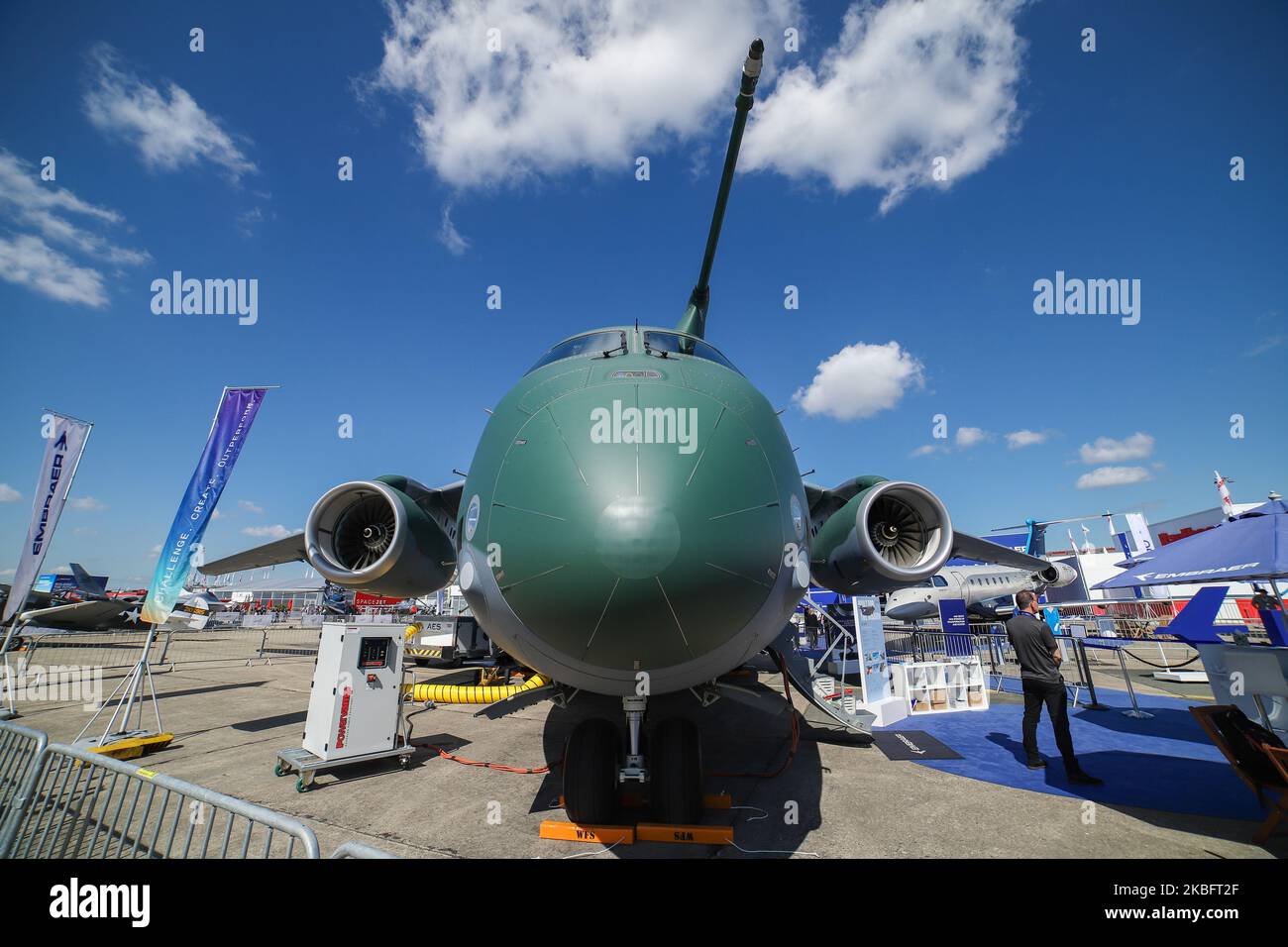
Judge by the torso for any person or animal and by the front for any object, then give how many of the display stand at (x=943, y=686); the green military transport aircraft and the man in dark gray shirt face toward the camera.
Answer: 2

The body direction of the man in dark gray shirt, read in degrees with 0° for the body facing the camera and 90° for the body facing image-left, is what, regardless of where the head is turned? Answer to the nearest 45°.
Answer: approximately 225°

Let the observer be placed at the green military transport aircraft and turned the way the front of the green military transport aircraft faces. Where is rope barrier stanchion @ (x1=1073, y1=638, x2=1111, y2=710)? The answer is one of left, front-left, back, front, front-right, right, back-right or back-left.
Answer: front-left

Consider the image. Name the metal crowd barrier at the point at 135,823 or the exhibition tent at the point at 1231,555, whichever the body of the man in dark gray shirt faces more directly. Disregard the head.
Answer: the exhibition tent

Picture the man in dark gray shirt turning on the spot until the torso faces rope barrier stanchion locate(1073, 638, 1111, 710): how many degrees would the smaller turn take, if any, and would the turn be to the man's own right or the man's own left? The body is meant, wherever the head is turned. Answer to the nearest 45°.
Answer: approximately 45° to the man's own left

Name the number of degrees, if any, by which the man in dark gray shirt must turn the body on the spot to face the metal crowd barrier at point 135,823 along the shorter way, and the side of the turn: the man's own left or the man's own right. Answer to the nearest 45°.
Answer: approximately 180°

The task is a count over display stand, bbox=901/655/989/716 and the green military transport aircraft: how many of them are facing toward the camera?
2
